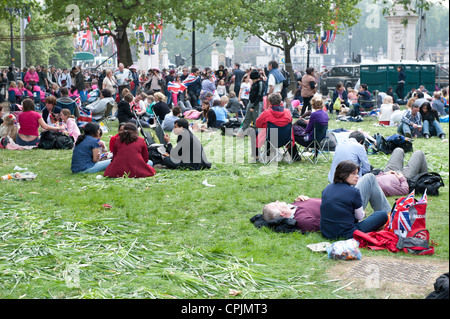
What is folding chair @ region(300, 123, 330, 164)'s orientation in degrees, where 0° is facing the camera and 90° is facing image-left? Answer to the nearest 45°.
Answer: approximately 135°

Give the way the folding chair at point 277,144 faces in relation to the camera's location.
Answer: facing away from the viewer

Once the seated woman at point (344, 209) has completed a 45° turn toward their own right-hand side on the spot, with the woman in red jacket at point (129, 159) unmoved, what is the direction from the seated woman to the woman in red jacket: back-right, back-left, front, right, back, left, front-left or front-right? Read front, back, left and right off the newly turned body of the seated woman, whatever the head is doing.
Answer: back-left

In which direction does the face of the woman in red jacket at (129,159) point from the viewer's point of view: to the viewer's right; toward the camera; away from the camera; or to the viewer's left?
away from the camera

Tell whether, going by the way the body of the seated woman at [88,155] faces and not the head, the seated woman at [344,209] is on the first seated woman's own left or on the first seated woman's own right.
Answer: on the first seated woman's own right

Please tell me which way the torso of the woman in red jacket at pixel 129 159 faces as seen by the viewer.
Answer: away from the camera

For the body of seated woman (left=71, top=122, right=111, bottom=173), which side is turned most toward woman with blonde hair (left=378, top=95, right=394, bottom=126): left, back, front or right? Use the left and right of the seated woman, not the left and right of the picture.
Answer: front

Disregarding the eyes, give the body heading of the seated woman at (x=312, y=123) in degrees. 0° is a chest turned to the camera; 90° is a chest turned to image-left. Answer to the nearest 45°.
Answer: approximately 135°

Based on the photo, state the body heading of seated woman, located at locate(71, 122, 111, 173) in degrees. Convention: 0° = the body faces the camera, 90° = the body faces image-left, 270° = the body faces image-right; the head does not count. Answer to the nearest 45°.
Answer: approximately 225°

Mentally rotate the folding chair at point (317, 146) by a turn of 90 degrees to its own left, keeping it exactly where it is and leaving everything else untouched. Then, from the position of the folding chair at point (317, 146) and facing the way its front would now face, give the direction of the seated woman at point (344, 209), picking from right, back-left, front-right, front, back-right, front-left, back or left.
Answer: front-left

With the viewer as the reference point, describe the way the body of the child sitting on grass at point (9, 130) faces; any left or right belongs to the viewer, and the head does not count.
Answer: facing away from the viewer

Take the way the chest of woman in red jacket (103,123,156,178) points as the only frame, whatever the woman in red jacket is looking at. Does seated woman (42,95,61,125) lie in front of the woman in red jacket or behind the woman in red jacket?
in front
